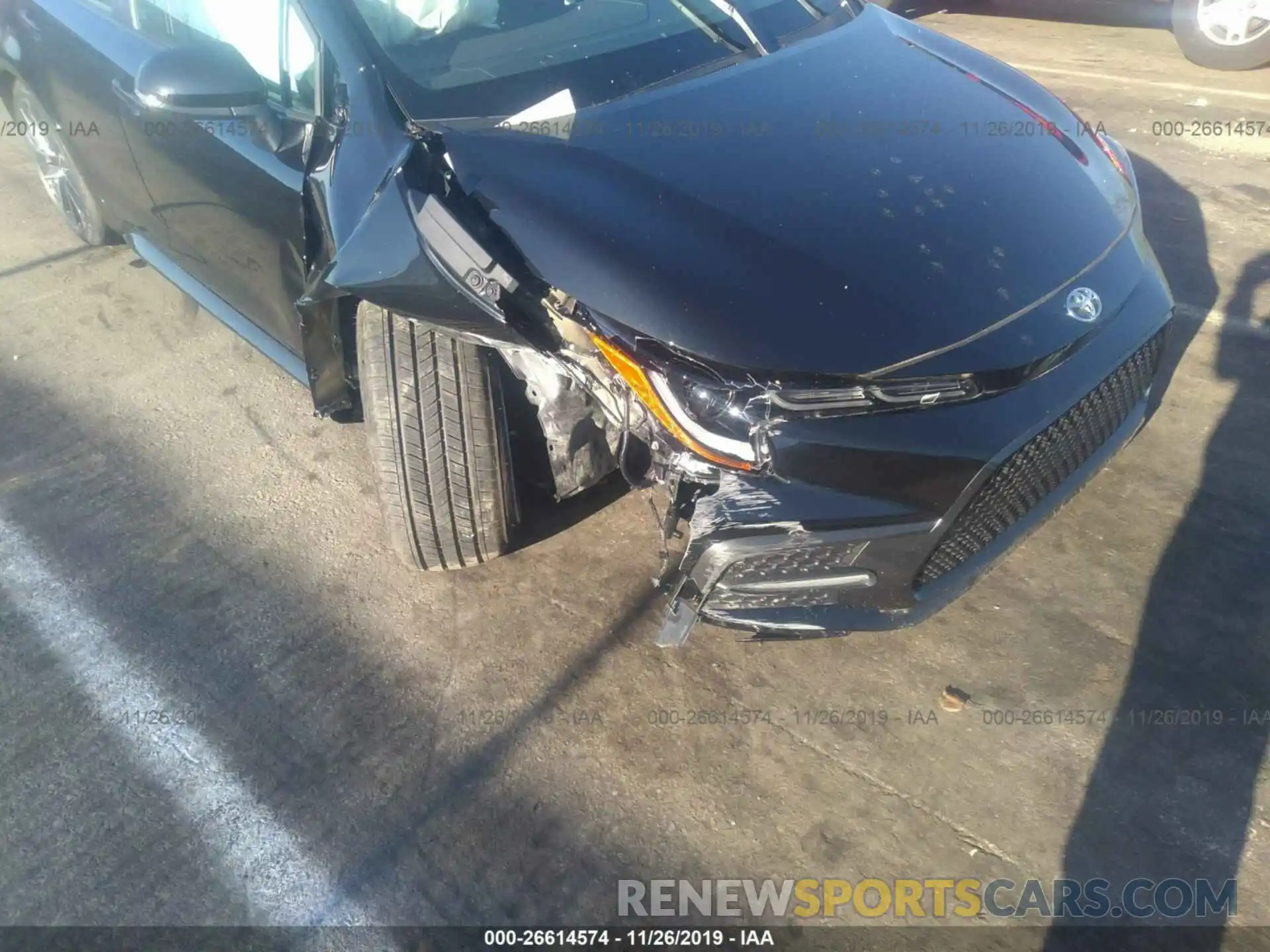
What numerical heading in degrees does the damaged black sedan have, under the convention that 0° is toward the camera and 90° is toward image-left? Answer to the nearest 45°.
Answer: approximately 315°
